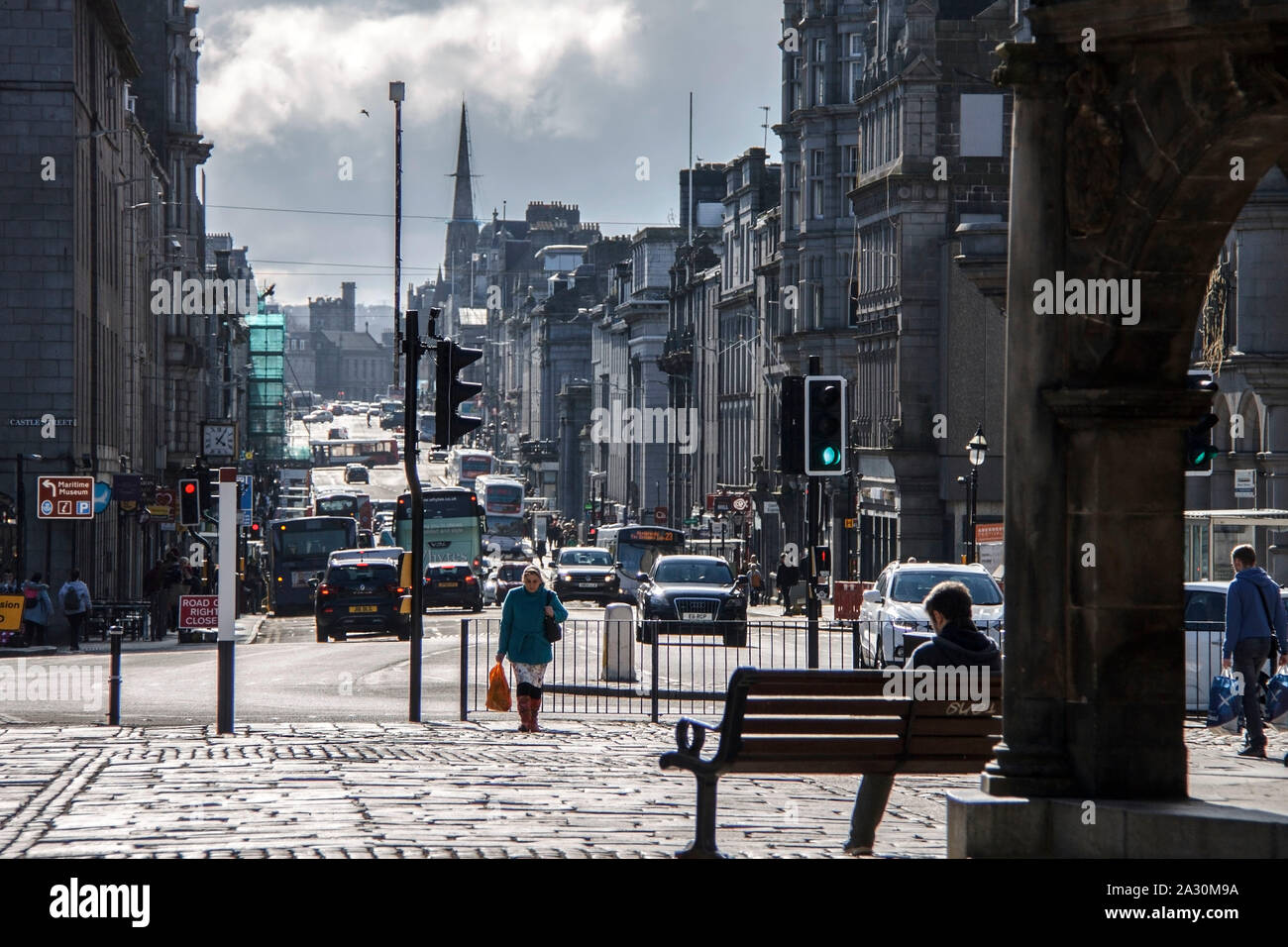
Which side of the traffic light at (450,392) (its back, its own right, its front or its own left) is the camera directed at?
right

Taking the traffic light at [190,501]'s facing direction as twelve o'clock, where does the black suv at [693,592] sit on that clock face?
The black suv is roughly at 8 o'clock from the traffic light.

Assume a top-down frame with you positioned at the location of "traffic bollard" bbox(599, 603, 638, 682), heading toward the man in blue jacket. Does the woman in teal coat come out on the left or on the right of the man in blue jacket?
right

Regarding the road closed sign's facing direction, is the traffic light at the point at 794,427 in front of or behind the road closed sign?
in front

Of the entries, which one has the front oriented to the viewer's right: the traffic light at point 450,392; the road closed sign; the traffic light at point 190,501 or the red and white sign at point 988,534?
the traffic light at point 450,392

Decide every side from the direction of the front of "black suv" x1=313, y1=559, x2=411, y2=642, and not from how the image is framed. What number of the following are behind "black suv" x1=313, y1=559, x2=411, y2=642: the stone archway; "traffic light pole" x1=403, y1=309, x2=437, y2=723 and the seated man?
3

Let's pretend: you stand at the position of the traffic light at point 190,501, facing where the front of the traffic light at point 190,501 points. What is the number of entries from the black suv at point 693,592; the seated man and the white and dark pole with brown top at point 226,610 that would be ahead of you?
2

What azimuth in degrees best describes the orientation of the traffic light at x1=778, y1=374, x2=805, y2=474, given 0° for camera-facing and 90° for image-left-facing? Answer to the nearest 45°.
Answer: approximately 135°
